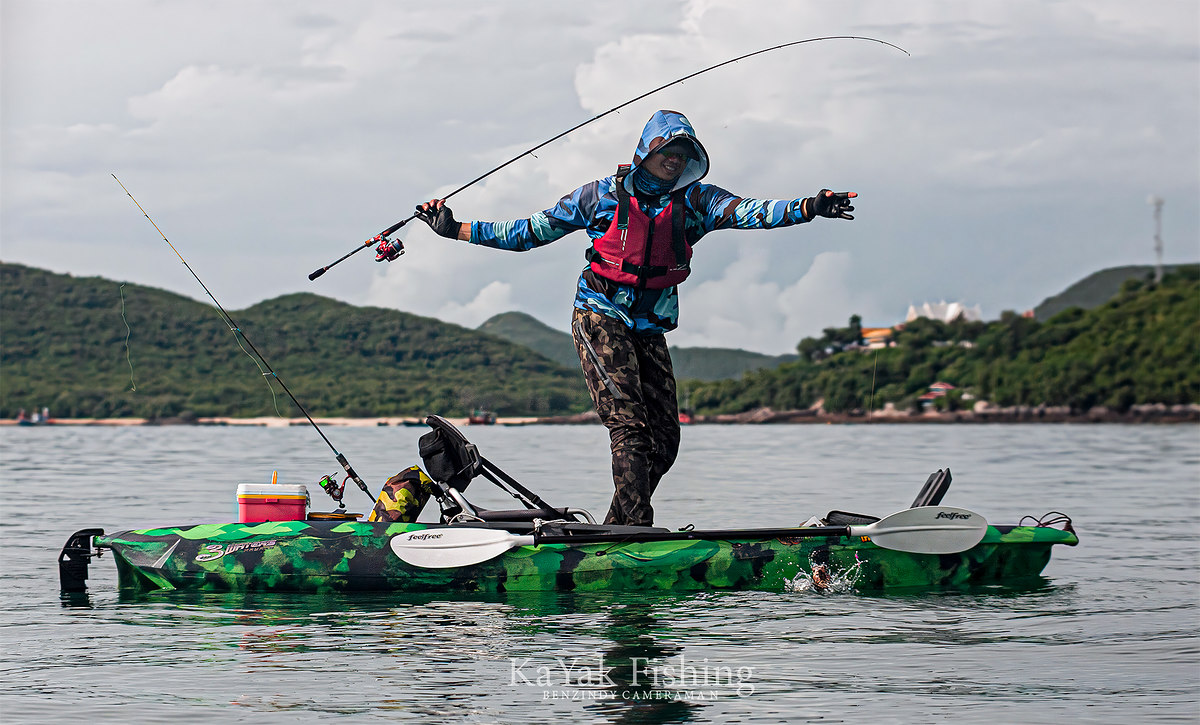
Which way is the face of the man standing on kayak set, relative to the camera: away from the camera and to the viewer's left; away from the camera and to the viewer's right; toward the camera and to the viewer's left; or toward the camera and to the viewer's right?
toward the camera and to the viewer's right

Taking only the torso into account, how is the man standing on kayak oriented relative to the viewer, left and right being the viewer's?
facing the viewer and to the right of the viewer
